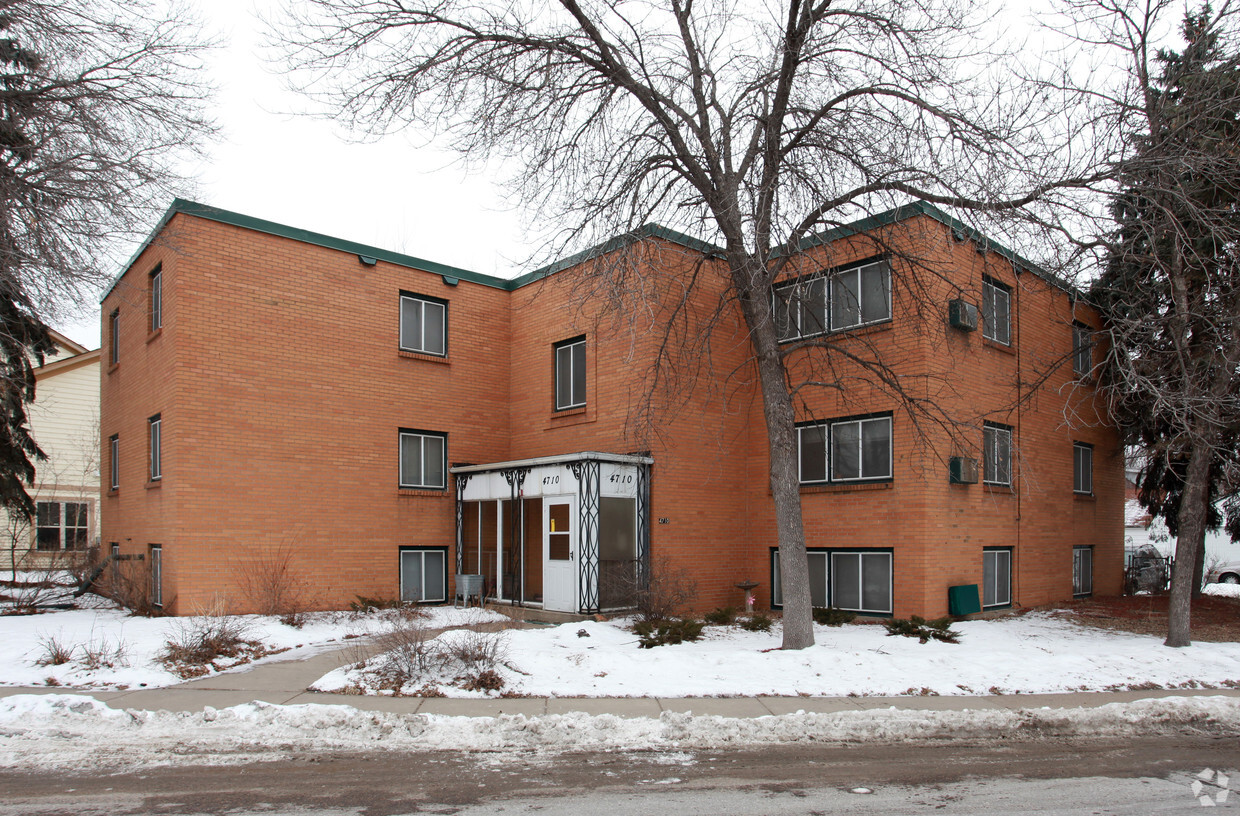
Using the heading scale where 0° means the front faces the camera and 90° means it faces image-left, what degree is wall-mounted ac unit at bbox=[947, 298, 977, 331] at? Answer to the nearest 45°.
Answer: approximately 315°

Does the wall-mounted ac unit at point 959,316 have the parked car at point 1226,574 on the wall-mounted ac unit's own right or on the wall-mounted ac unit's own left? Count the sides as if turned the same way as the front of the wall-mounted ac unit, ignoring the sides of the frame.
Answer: on the wall-mounted ac unit's own left

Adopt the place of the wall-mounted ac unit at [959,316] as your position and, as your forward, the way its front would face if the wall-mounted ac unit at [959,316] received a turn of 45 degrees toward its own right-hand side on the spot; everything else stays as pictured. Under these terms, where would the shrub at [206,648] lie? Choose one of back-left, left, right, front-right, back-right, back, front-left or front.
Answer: front-right

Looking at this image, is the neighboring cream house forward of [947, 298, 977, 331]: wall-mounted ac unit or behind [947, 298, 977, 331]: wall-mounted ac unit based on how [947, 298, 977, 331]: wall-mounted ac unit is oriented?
behind
